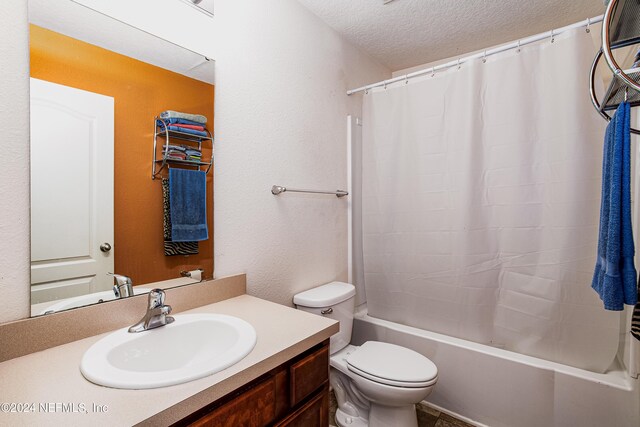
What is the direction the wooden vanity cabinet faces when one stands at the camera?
facing the viewer and to the right of the viewer

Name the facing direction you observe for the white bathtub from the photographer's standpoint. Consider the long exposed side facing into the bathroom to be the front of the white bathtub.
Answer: facing the viewer and to the left of the viewer

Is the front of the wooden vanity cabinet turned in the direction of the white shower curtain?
no

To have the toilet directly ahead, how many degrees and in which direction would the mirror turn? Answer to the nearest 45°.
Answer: approximately 45° to its left

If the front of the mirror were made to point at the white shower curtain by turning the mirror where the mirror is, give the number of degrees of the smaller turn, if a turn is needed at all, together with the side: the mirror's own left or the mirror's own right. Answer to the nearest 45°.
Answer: approximately 45° to the mirror's own left

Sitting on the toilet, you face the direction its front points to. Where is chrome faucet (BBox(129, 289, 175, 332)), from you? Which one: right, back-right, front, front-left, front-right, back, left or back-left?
right

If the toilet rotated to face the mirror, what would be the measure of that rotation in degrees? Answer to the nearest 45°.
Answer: approximately 90° to its right

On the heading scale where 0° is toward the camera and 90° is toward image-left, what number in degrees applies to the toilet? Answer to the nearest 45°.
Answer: approximately 315°

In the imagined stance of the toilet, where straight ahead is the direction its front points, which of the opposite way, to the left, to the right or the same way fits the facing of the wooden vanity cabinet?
the same way

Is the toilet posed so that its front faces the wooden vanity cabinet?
no

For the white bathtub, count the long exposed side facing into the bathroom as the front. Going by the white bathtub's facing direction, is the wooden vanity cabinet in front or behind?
in front

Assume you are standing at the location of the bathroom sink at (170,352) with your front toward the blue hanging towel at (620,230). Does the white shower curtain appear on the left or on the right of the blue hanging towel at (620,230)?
left

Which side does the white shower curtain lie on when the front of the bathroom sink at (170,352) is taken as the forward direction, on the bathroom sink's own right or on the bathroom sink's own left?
on the bathroom sink's own left

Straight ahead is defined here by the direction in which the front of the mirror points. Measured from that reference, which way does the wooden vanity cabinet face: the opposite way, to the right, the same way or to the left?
the same way

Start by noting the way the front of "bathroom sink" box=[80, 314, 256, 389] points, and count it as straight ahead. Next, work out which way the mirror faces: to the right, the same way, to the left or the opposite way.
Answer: the same way

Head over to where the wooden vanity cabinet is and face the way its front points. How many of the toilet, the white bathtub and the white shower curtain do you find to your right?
0
